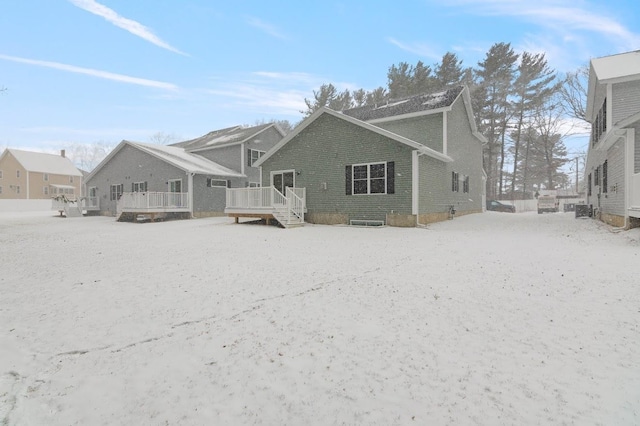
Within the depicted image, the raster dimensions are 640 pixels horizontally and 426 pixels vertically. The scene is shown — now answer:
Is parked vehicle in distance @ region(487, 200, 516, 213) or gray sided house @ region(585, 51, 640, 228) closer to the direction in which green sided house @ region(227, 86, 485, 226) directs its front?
the parked vehicle in distance

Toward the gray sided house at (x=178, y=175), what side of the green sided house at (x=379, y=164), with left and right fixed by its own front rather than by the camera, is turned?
left

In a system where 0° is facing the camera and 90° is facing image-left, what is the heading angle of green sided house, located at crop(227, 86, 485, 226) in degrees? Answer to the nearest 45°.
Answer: approximately 225°

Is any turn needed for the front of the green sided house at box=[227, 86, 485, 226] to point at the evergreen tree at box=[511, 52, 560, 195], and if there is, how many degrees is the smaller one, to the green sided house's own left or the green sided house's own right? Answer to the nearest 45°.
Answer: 0° — it already faces it

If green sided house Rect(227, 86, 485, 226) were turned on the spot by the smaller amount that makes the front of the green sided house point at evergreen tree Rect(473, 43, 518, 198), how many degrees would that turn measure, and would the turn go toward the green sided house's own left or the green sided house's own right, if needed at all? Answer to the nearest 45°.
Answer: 0° — it already faces it

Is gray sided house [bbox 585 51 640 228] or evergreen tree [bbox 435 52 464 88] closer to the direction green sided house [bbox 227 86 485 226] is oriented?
the evergreen tree

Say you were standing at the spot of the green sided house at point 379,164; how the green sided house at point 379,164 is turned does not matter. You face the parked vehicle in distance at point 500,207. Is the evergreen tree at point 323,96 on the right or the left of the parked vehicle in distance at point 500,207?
left

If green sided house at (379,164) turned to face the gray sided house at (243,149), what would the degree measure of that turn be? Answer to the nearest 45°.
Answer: approximately 90° to its left

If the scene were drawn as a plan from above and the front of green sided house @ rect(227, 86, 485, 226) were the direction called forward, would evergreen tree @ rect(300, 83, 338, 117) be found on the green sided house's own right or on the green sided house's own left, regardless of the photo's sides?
on the green sided house's own left

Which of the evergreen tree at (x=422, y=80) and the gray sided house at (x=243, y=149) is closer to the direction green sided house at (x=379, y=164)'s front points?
the evergreen tree
